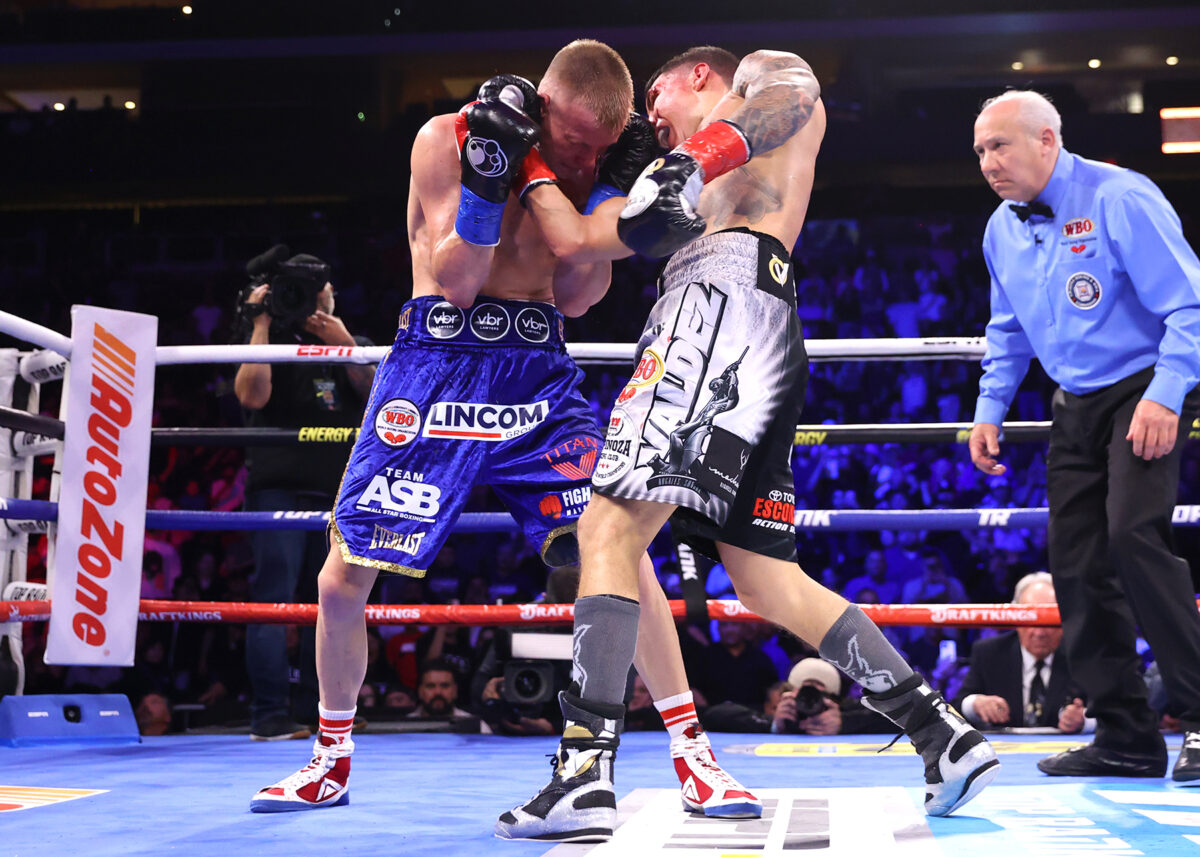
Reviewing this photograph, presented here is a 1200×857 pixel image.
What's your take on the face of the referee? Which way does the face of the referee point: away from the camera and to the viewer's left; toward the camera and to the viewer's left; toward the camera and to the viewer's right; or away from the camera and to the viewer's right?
toward the camera and to the viewer's left

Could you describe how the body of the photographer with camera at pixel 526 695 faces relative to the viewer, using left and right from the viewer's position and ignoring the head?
facing the viewer

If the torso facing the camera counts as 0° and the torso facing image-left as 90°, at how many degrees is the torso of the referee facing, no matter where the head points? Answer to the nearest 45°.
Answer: approximately 45°

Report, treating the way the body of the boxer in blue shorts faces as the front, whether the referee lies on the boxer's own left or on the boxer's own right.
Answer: on the boxer's own left

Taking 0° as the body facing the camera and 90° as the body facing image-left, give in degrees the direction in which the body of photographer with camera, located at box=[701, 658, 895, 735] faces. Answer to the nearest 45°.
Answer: approximately 0°

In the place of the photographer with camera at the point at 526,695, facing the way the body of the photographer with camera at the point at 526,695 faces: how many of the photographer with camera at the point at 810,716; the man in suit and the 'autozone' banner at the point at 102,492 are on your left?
2

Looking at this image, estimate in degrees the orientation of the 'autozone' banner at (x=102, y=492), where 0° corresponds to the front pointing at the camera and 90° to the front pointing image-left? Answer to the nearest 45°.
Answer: approximately 0°

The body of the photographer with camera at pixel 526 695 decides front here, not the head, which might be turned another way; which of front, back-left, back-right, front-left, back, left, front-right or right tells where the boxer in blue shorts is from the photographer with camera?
front

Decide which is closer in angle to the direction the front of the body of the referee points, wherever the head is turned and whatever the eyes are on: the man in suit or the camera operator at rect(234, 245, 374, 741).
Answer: the camera operator

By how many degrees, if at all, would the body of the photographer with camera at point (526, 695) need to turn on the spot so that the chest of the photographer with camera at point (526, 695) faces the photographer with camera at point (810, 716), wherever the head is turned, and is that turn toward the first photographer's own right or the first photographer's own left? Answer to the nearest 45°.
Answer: approximately 90° to the first photographer's own left

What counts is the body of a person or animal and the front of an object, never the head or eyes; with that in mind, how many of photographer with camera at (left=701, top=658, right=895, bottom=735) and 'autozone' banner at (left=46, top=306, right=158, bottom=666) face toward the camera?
2

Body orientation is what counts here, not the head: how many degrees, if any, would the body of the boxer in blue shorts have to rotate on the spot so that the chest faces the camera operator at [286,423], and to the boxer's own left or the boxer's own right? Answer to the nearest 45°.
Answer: approximately 180°

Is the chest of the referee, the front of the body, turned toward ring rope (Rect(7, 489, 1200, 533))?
no

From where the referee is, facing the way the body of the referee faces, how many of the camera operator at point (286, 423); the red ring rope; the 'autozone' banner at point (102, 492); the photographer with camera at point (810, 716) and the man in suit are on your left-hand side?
0

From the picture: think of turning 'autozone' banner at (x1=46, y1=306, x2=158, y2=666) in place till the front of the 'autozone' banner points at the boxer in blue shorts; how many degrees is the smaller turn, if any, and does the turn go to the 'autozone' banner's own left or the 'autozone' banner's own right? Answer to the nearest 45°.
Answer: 0° — it already faces them
